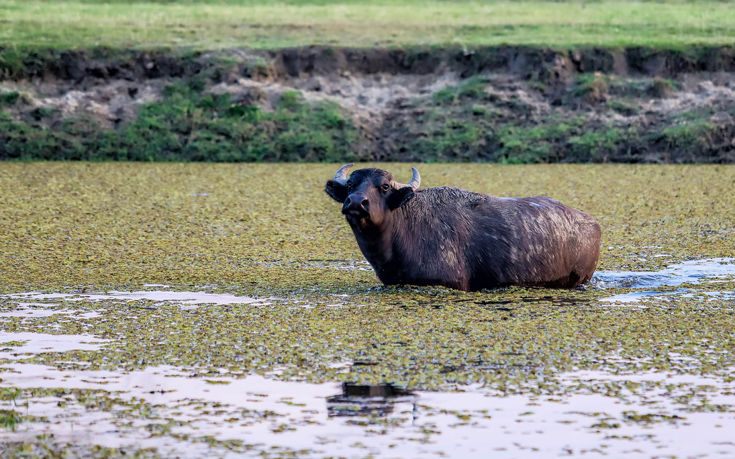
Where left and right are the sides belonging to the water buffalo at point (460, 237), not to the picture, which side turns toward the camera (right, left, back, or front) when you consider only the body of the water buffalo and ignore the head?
left
